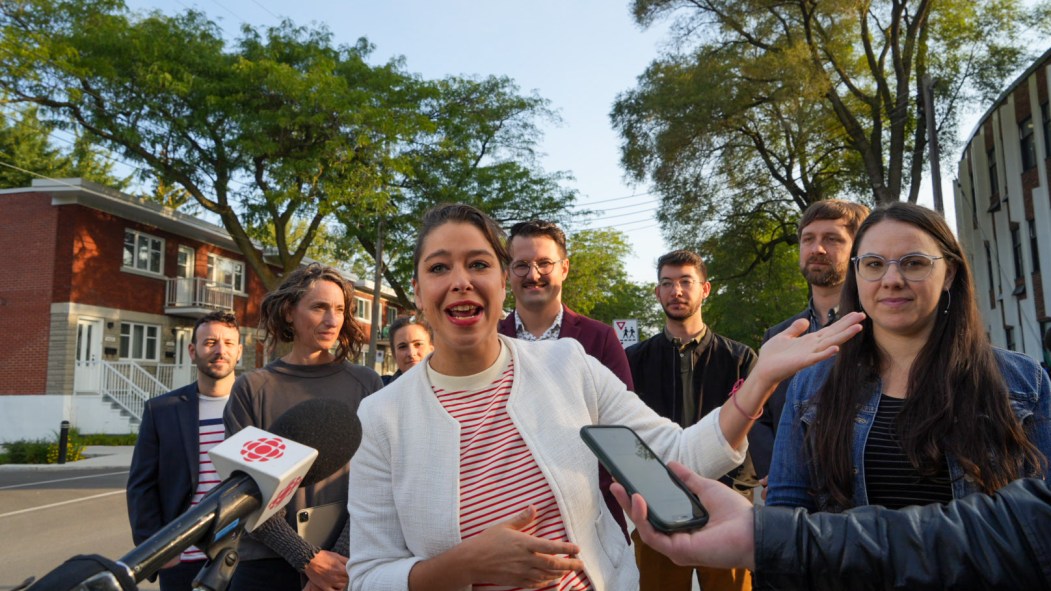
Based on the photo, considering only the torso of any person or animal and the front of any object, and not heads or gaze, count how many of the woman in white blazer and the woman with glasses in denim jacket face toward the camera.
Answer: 2

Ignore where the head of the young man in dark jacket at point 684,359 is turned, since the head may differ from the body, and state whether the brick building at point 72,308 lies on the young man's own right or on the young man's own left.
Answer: on the young man's own right

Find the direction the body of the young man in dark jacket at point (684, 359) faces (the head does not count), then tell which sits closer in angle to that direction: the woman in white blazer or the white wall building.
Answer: the woman in white blazer

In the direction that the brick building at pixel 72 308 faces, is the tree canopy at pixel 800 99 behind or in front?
in front

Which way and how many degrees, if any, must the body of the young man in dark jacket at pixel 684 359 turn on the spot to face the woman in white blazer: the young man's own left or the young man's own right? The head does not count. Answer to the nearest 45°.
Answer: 0° — they already face them

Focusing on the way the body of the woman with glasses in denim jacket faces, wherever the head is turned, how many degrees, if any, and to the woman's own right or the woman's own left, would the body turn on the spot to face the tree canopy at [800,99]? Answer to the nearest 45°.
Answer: approximately 180°

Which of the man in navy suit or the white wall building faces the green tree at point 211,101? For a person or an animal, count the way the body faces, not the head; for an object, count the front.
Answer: the white wall building

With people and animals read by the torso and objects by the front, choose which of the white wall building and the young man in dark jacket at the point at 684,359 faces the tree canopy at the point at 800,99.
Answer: the white wall building

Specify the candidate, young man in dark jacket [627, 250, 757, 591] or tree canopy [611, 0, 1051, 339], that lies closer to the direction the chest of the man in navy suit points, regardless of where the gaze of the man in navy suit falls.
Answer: the young man in dark jacket

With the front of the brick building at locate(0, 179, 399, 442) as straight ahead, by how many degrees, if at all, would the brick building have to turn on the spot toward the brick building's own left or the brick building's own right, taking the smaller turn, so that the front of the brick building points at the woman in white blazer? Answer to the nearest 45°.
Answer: approximately 45° to the brick building's own right
